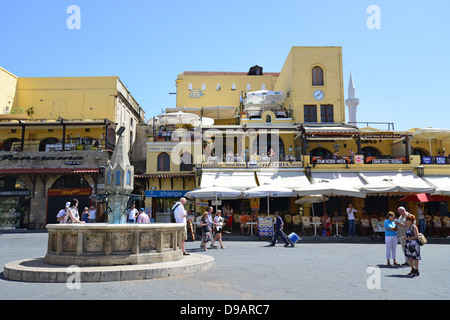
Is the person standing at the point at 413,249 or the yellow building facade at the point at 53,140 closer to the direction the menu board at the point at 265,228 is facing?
the person standing

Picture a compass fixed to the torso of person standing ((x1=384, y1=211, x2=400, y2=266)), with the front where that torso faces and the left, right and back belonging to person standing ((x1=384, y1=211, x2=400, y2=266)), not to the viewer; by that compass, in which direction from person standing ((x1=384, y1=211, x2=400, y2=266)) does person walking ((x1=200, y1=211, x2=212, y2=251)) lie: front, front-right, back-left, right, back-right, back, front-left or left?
back-right

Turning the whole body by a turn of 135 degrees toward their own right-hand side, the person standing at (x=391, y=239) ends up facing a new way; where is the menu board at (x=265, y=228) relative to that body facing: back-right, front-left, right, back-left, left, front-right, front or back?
front-right

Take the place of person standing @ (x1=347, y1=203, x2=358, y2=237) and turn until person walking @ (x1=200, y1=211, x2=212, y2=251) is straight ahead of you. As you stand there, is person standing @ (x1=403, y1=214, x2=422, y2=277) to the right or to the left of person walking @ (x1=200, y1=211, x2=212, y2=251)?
left

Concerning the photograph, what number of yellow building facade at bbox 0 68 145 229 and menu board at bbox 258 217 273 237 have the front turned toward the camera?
2

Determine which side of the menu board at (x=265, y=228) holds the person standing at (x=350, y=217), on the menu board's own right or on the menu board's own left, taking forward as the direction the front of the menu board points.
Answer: on the menu board's own left

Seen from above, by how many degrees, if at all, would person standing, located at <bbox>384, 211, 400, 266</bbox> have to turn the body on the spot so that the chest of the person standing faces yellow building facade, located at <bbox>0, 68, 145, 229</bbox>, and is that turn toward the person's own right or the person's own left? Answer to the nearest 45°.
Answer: approximately 135° to the person's own right

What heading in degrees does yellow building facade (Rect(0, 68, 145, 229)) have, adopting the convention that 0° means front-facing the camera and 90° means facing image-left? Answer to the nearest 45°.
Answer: approximately 0°

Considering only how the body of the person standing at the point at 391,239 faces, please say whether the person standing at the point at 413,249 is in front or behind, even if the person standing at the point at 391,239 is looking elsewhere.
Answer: in front

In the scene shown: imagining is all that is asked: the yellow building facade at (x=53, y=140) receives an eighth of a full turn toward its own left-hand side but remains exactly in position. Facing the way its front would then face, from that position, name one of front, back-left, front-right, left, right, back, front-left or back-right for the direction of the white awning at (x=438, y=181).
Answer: front

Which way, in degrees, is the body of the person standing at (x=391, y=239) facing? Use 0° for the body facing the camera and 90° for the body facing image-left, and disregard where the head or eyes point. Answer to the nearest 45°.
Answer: approximately 315°

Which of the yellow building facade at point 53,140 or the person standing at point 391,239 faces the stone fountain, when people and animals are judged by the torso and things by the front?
the yellow building facade

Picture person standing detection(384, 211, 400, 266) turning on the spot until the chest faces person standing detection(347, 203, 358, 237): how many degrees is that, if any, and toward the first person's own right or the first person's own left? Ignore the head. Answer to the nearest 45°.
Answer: approximately 135° to the first person's own left
